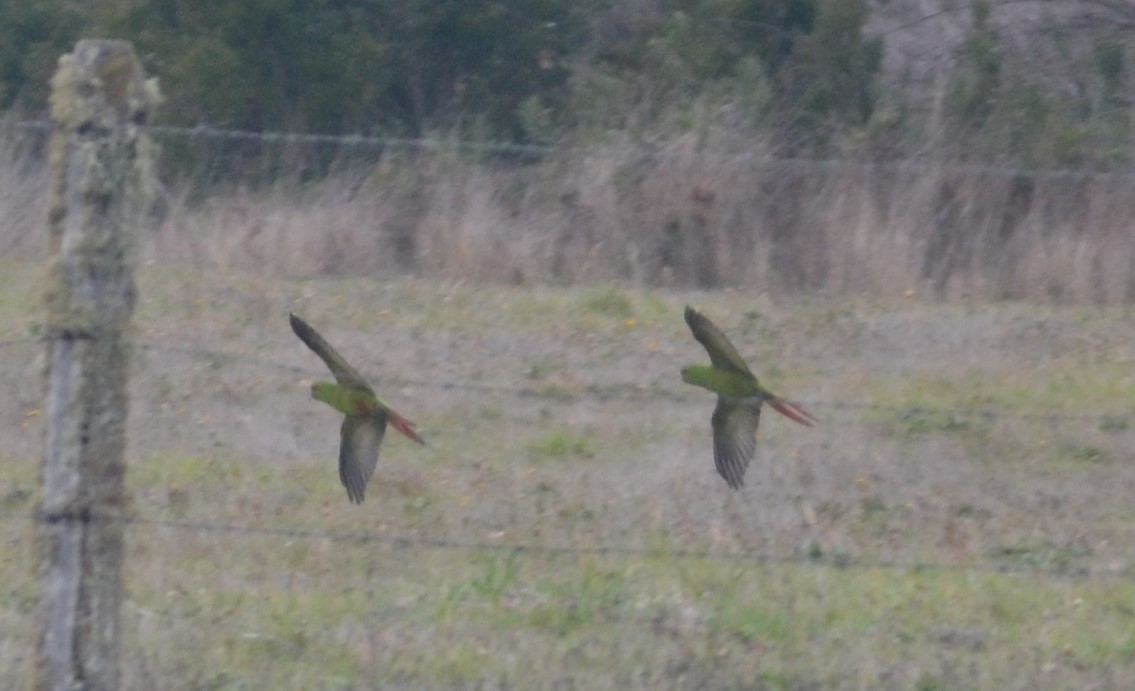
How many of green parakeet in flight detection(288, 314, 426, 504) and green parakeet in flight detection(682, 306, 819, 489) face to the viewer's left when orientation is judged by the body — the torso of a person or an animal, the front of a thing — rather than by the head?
2

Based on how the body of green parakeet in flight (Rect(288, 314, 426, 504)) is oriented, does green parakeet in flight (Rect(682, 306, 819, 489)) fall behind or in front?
behind

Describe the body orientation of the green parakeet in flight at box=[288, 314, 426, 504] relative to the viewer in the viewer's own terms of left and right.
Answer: facing to the left of the viewer

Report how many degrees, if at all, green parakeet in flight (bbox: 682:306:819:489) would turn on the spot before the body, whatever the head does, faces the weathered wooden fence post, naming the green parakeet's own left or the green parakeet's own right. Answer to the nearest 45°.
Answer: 0° — it already faces it

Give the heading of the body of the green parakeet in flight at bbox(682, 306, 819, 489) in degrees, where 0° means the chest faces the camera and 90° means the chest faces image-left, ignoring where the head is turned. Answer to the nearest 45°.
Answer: approximately 90°

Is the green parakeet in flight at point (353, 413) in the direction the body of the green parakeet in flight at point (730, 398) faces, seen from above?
yes
